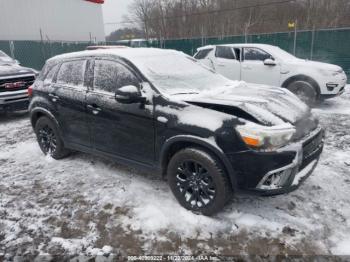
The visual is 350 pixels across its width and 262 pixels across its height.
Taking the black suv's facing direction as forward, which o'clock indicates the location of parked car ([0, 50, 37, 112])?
The parked car is roughly at 6 o'clock from the black suv.

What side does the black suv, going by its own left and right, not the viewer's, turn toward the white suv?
left

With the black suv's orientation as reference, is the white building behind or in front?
behind

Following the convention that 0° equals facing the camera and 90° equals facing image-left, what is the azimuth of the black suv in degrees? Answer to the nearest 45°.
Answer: approximately 315°
